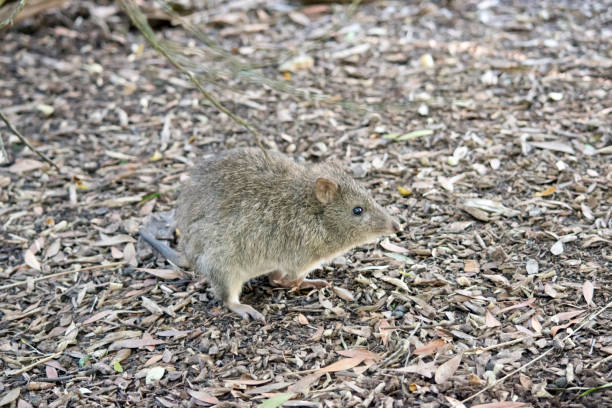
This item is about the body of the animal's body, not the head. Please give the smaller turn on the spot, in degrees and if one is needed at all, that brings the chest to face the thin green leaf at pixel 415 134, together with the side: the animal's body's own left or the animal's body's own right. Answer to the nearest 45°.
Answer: approximately 45° to the animal's body's own left

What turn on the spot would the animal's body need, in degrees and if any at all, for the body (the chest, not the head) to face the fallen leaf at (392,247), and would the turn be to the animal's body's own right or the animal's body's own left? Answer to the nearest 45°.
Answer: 0° — it already faces it

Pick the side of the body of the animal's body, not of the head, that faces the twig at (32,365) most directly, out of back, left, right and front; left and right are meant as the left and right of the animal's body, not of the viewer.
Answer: back

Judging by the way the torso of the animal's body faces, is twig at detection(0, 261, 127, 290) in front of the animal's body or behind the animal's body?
behind

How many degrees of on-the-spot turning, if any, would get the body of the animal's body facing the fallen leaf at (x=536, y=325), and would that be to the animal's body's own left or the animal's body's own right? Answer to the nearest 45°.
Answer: approximately 45° to the animal's body's own right

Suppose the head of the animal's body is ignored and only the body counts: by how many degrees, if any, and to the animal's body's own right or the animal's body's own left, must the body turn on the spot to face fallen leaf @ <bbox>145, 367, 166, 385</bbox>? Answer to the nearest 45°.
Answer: approximately 135° to the animal's body's own right

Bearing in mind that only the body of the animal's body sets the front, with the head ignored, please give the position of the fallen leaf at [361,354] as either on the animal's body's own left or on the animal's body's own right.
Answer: on the animal's body's own right

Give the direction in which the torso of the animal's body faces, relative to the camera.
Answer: to the viewer's right

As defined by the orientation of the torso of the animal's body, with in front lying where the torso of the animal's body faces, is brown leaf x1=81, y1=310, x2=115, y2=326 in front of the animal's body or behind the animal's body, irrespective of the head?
behind

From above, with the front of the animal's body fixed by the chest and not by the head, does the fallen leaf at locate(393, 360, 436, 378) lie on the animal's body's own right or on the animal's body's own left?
on the animal's body's own right

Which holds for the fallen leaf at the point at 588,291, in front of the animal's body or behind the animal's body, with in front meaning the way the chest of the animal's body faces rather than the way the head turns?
in front

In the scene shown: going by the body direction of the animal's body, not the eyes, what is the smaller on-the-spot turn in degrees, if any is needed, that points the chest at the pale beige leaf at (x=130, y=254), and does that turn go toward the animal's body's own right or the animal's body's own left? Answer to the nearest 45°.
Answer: approximately 135° to the animal's body's own left

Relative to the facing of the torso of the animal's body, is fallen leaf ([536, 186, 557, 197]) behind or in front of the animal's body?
in front

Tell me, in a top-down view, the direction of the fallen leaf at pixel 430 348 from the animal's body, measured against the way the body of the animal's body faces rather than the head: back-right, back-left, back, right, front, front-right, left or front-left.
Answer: front-right
